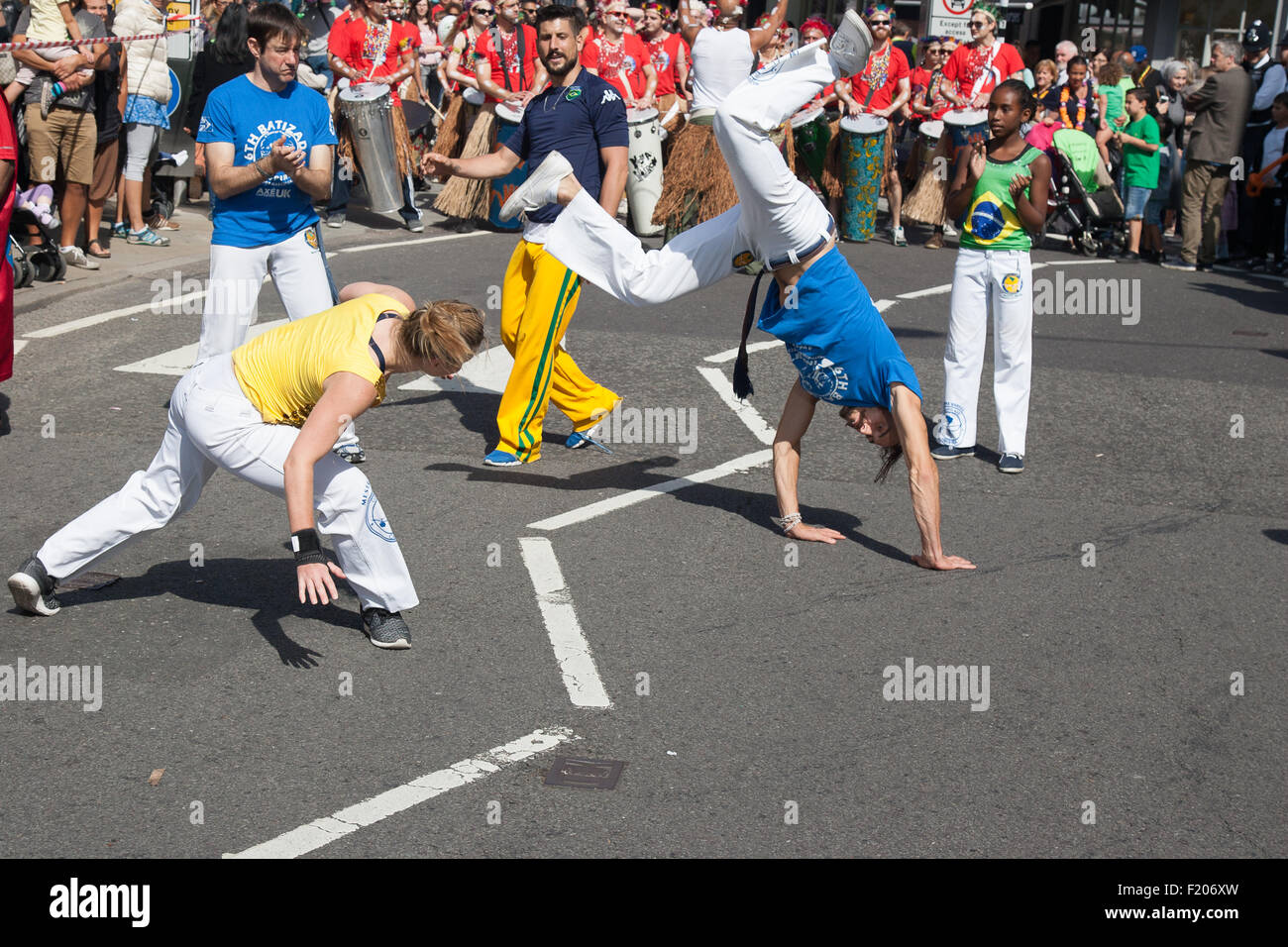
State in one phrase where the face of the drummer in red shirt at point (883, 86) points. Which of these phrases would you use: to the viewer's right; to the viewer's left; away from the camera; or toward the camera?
toward the camera

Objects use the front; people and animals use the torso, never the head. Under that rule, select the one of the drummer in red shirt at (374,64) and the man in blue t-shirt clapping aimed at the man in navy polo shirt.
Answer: the drummer in red shirt

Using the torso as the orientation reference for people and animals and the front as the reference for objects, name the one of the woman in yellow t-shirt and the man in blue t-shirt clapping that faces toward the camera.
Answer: the man in blue t-shirt clapping

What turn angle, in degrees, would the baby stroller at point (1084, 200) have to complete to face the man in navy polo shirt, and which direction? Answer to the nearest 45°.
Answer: approximately 45° to its right

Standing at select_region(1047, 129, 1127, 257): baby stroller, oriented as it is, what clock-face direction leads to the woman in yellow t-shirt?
The woman in yellow t-shirt is roughly at 2 o'clock from the baby stroller.

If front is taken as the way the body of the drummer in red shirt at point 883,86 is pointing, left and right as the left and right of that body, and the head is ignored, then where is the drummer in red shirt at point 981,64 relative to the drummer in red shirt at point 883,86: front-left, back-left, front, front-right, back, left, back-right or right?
left

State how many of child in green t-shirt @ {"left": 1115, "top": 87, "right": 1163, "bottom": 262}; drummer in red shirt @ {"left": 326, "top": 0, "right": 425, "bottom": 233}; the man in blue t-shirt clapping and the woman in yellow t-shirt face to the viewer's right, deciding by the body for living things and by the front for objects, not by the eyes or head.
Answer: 1

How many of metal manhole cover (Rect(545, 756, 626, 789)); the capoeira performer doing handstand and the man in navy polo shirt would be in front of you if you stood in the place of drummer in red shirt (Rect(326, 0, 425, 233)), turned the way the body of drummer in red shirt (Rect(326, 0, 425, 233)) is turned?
3

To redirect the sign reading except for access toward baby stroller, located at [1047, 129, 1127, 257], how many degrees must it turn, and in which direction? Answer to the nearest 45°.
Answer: approximately 45° to its left

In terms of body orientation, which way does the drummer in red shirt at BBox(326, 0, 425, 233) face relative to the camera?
toward the camera

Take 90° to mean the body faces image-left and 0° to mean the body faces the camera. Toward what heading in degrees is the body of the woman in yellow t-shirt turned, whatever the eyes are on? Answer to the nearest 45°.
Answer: approximately 270°

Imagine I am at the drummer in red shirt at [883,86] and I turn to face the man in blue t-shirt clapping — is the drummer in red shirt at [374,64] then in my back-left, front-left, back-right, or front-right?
front-right

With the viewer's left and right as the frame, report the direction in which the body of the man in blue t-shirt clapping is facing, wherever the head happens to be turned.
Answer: facing the viewer

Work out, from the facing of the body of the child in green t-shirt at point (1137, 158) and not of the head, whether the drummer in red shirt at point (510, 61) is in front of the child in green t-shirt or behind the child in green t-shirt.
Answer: in front
